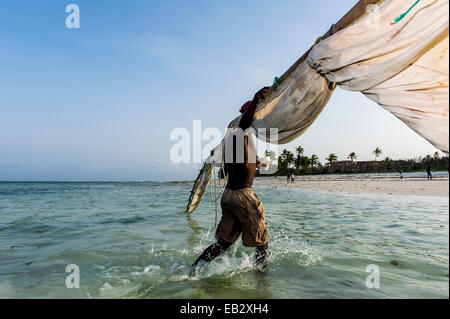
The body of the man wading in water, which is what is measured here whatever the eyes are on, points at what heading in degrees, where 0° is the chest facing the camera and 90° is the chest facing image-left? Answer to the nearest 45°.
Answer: approximately 225°
